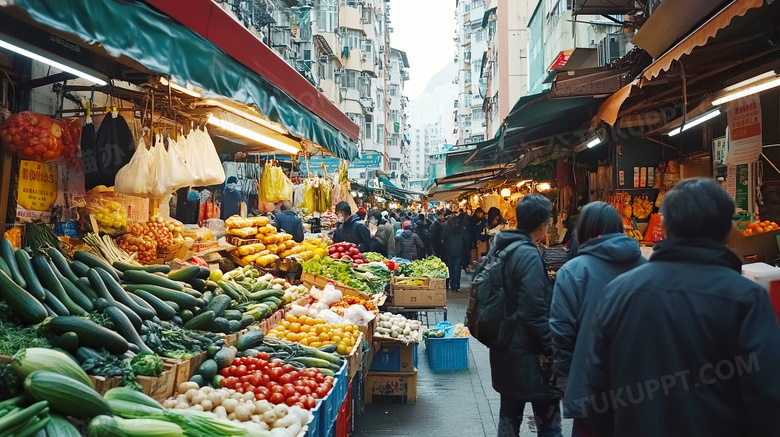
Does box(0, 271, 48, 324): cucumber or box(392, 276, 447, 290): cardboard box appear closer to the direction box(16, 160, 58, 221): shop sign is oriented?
the cucumber

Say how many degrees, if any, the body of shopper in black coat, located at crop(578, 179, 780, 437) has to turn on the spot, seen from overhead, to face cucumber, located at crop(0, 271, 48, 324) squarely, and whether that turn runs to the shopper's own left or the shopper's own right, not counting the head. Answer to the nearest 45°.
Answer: approximately 90° to the shopper's own left

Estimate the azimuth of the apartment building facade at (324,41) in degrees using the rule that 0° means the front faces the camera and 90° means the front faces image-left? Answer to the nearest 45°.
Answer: approximately 315°

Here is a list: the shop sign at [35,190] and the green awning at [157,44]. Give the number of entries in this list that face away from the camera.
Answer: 0

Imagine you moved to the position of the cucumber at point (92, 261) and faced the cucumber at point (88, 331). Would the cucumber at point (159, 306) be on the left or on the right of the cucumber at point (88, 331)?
left

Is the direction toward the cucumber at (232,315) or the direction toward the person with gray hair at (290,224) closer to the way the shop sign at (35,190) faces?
the cucumber

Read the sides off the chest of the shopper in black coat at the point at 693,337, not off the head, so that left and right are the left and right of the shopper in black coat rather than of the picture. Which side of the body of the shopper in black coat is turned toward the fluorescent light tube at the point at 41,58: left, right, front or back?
left

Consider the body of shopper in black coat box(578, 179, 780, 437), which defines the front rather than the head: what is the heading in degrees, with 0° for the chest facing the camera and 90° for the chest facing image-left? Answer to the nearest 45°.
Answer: approximately 180°

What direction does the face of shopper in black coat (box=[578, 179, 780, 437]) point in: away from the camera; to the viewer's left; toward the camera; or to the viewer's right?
away from the camera

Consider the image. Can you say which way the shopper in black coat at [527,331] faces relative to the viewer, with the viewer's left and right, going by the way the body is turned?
facing away from the viewer and to the right of the viewer

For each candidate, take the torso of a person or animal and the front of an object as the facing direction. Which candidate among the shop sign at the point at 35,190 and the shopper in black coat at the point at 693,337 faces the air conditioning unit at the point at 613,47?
the shopper in black coat

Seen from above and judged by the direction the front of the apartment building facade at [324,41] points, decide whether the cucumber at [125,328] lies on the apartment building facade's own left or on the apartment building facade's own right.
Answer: on the apartment building facade's own right

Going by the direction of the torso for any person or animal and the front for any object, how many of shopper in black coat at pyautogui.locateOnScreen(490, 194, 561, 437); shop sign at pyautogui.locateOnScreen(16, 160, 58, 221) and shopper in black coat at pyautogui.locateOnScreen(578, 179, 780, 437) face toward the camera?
1
